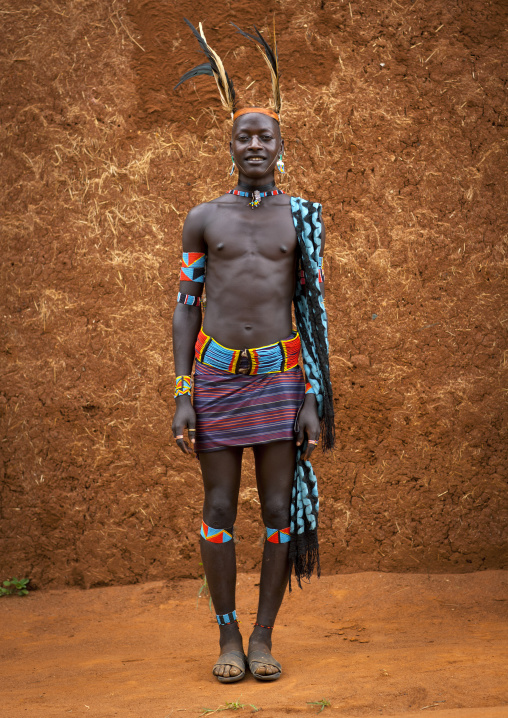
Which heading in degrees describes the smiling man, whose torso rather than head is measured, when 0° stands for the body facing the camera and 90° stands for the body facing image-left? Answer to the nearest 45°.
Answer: approximately 0°
